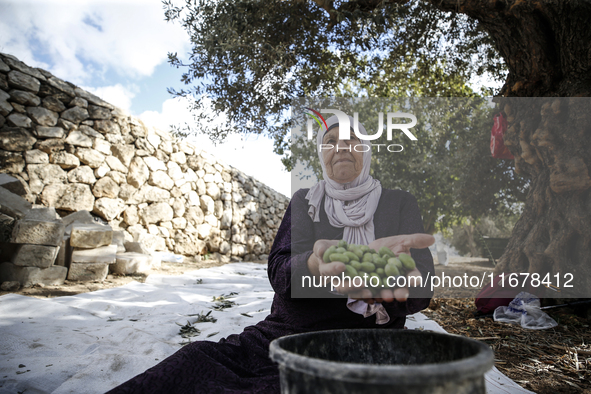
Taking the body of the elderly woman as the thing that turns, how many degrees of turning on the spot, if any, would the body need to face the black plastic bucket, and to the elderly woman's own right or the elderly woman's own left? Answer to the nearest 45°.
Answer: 0° — they already face it

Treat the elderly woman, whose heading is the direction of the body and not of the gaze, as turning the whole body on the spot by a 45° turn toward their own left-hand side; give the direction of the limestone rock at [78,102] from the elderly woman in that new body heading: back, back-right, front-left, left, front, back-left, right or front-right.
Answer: back

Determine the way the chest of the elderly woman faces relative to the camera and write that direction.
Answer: toward the camera

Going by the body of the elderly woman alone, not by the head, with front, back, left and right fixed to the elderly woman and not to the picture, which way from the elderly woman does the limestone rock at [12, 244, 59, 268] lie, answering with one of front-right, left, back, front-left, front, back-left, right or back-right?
back-right

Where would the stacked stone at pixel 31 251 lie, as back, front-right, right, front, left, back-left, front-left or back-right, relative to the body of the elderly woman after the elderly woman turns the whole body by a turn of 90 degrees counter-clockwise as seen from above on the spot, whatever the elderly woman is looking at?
back-left

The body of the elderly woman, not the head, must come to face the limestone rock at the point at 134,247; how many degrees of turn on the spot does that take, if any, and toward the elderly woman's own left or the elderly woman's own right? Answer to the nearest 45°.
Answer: approximately 135° to the elderly woman's own right

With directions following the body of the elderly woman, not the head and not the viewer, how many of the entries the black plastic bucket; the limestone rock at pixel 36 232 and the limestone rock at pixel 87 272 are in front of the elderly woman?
1

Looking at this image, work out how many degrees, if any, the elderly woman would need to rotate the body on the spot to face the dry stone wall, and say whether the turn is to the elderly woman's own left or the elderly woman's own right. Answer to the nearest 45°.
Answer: approximately 135° to the elderly woman's own right

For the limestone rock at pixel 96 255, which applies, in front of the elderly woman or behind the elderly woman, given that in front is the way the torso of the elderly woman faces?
behind

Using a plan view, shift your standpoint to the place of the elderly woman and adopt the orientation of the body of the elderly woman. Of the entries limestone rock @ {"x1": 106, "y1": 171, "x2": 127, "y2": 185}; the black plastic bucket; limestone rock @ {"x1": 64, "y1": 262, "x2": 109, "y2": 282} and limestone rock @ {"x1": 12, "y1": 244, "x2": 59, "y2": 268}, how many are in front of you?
1

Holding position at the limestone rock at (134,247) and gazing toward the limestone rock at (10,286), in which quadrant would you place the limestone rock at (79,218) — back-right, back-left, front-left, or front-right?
front-right

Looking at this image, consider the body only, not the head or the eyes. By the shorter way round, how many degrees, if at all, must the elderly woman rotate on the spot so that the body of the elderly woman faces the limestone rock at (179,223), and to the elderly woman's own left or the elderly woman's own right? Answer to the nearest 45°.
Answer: approximately 180°

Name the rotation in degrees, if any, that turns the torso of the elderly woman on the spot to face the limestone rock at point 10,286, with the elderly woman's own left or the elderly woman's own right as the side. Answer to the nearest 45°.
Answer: approximately 135° to the elderly woman's own right
